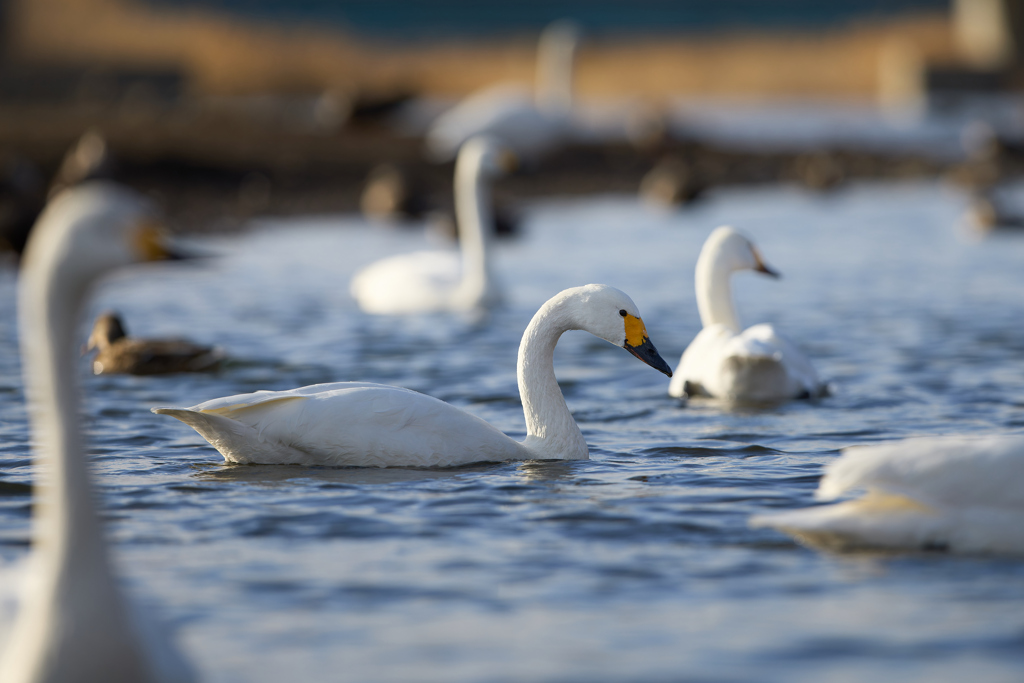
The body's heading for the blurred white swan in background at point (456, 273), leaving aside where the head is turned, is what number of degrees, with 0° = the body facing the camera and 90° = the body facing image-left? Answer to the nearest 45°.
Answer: approximately 270°

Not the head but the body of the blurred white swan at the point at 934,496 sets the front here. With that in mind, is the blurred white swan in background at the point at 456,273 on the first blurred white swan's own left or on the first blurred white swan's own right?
on the first blurred white swan's own left

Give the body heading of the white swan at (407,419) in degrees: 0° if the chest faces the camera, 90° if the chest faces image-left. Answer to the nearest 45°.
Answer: approximately 270°

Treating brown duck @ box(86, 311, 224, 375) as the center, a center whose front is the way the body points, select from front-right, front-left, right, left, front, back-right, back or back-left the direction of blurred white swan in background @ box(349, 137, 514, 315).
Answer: back-right

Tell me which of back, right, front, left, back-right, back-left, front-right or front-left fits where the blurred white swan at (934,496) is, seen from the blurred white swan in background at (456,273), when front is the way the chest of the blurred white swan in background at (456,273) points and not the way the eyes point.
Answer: right

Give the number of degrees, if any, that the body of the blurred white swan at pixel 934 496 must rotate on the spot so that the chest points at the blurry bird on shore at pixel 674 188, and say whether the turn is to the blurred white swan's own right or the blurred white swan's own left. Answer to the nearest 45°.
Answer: approximately 90° to the blurred white swan's own left

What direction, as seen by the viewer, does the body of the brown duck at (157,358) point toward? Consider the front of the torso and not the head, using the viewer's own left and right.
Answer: facing to the left of the viewer

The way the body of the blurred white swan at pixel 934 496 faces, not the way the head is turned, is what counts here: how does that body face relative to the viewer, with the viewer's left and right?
facing to the right of the viewer
